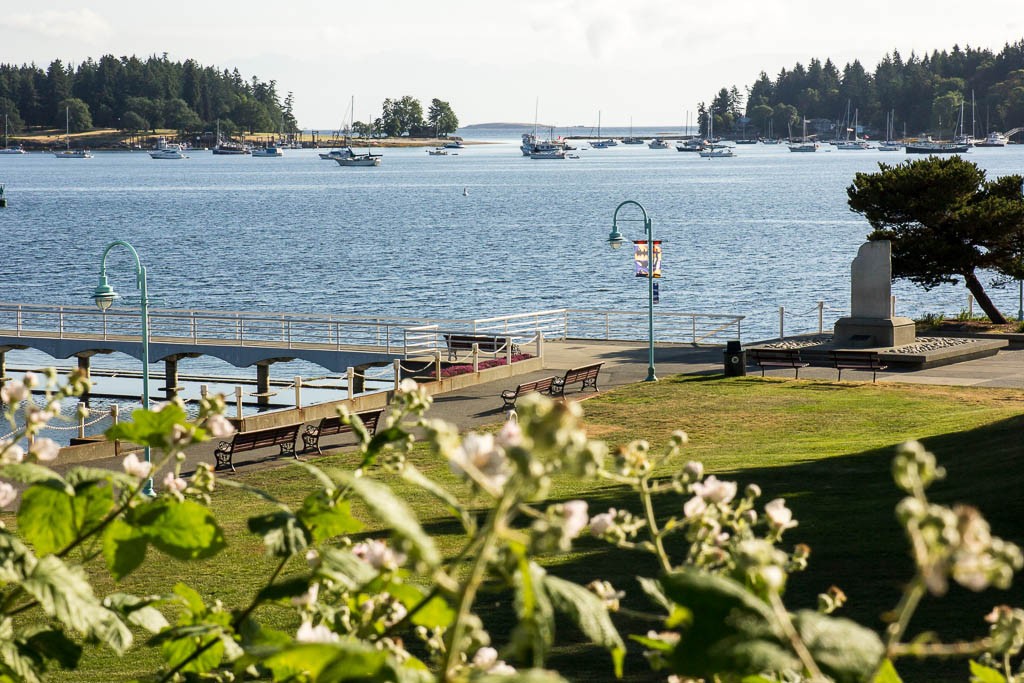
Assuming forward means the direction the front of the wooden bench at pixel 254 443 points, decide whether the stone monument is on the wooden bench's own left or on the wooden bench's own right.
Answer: on the wooden bench's own right

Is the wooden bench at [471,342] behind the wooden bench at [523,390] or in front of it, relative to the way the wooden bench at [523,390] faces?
in front

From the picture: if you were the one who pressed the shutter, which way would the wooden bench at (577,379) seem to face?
facing away from the viewer and to the left of the viewer

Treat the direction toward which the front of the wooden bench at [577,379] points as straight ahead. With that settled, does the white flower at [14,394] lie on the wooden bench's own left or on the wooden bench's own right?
on the wooden bench's own left

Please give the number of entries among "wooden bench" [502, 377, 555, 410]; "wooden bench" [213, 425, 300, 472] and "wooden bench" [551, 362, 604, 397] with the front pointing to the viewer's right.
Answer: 0

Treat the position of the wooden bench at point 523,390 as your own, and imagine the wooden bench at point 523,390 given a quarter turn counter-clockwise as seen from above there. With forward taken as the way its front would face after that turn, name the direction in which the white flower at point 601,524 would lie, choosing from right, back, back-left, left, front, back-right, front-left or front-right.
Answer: front-left

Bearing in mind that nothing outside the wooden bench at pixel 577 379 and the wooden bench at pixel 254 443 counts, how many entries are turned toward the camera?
0

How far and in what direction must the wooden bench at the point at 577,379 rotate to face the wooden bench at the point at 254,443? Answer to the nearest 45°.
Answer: approximately 90° to its left

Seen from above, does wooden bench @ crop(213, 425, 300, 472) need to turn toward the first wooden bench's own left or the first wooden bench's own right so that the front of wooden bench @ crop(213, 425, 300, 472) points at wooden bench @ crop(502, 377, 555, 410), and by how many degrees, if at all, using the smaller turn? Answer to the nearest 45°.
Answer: approximately 90° to the first wooden bench's own right

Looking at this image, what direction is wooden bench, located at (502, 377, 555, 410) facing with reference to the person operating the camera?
facing away from the viewer and to the left of the viewer

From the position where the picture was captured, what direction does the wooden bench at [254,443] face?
facing away from the viewer and to the left of the viewer

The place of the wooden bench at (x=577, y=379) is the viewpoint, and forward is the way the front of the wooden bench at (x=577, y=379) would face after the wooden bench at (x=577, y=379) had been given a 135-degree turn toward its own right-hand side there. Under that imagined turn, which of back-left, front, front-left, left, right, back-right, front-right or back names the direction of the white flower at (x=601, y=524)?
right
